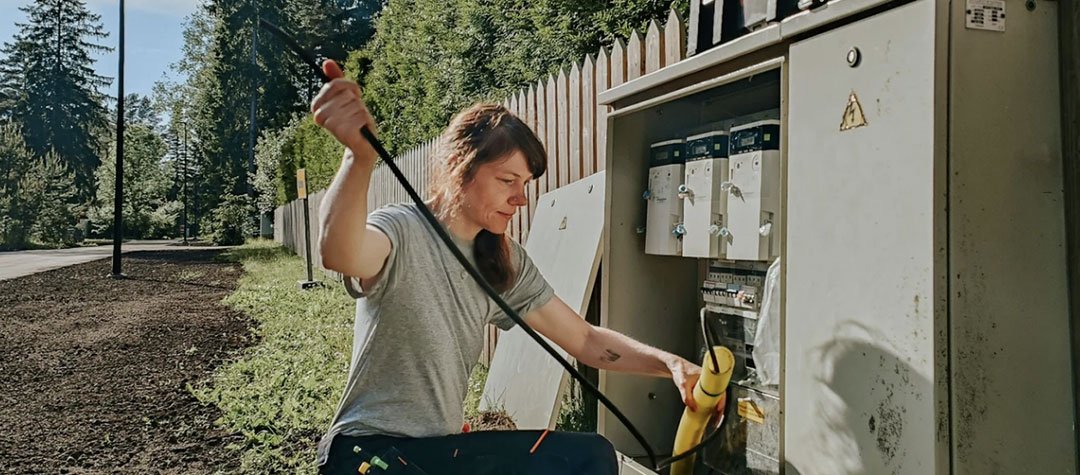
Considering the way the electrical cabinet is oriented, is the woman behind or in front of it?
in front

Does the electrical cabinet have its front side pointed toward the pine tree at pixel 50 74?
no

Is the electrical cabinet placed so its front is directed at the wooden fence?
no

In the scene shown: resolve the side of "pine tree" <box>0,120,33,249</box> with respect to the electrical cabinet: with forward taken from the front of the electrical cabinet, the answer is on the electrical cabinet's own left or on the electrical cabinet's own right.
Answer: on the electrical cabinet's own right

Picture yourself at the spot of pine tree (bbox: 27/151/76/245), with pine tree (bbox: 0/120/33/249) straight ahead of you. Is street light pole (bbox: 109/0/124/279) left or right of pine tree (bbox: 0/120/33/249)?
left

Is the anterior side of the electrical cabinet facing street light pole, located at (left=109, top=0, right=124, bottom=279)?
no
